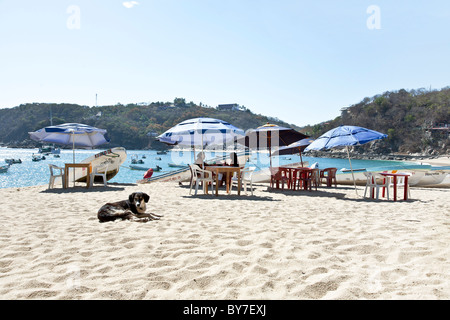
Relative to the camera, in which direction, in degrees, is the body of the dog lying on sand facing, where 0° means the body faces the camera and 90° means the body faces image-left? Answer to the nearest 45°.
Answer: approximately 270°

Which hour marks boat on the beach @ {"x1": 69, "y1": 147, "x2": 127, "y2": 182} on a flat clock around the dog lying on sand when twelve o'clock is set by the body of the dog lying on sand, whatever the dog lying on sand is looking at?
The boat on the beach is roughly at 9 o'clock from the dog lying on sand.

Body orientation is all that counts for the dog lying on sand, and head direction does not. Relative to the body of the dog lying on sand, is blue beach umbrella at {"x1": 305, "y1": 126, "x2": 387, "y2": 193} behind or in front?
in front
